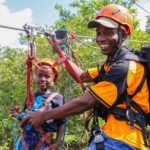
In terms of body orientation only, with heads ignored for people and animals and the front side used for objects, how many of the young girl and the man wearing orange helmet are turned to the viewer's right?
0

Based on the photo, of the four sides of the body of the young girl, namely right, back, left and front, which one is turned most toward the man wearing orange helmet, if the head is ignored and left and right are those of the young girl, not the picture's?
left

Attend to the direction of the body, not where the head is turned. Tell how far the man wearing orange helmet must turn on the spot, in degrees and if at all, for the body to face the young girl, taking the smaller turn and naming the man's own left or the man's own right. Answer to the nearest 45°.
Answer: approximately 45° to the man's own right
